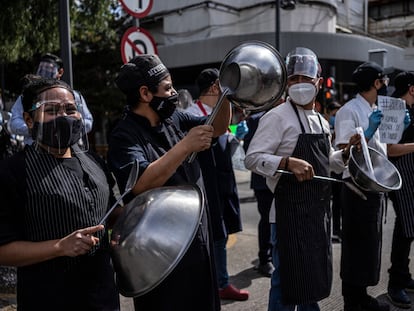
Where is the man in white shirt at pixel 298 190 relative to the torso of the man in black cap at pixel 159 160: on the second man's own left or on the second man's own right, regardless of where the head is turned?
on the second man's own left

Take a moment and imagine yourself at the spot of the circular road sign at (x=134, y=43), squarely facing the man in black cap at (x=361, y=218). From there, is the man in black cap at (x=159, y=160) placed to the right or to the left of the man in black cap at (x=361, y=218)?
right

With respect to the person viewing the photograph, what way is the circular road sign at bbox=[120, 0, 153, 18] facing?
facing the viewer

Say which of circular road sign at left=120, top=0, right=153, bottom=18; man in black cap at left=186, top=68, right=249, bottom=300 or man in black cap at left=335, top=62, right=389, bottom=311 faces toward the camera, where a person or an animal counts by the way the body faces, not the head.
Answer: the circular road sign

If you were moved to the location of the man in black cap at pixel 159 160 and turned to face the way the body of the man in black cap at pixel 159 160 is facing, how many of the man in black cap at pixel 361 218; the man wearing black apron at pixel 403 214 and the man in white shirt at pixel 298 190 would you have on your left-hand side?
3

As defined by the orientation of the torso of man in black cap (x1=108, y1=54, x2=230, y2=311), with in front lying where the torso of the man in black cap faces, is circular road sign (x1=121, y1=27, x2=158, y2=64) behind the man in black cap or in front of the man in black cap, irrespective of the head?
behind

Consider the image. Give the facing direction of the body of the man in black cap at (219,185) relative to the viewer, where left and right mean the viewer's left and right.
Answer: facing to the right of the viewer
